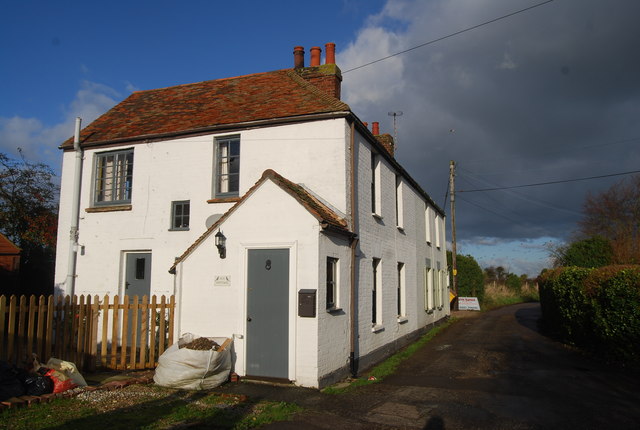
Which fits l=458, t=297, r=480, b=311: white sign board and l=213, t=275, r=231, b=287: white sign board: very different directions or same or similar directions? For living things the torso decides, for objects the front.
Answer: same or similar directions

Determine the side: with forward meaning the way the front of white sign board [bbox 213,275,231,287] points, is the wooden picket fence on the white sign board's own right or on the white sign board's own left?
on the white sign board's own right

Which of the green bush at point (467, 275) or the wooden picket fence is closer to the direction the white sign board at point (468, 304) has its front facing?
the wooden picket fence

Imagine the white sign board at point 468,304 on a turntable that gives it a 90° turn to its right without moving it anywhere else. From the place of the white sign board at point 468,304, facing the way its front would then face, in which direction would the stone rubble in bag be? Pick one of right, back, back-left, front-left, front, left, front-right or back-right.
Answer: left

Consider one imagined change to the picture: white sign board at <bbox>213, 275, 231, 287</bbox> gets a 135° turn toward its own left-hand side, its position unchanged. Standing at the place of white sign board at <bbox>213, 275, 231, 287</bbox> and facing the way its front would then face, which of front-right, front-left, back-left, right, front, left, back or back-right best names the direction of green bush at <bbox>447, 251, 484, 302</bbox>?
front

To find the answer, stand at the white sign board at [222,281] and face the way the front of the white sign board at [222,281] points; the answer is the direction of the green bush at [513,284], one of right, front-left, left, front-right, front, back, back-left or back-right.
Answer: back-left

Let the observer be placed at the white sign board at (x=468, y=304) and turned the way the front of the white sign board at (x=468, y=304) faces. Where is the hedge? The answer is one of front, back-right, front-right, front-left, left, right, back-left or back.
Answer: front

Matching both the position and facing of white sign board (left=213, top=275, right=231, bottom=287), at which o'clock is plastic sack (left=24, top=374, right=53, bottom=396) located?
The plastic sack is roughly at 2 o'clock from the white sign board.

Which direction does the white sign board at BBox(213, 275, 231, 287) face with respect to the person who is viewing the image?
facing the viewer

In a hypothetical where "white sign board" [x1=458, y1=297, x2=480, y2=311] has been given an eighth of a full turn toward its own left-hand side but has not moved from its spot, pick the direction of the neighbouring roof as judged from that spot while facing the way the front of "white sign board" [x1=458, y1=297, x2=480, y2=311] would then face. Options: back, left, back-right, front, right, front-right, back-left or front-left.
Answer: right

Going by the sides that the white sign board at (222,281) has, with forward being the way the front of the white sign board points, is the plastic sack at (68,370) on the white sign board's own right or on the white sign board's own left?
on the white sign board's own right

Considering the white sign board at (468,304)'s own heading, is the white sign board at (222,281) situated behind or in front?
in front

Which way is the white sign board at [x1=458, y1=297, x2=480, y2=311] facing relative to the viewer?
toward the camera

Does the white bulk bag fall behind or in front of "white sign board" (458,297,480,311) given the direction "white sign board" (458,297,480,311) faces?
in front

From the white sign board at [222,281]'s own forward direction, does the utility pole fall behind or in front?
behind

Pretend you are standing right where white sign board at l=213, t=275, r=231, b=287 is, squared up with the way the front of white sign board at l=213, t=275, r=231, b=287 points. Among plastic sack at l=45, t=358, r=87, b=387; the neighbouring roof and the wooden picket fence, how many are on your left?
0

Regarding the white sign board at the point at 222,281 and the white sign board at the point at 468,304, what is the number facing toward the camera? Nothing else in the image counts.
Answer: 2

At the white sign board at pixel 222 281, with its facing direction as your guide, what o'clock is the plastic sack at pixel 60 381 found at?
The plastic sack is roughly at 2 o'clock from the white sign board.
